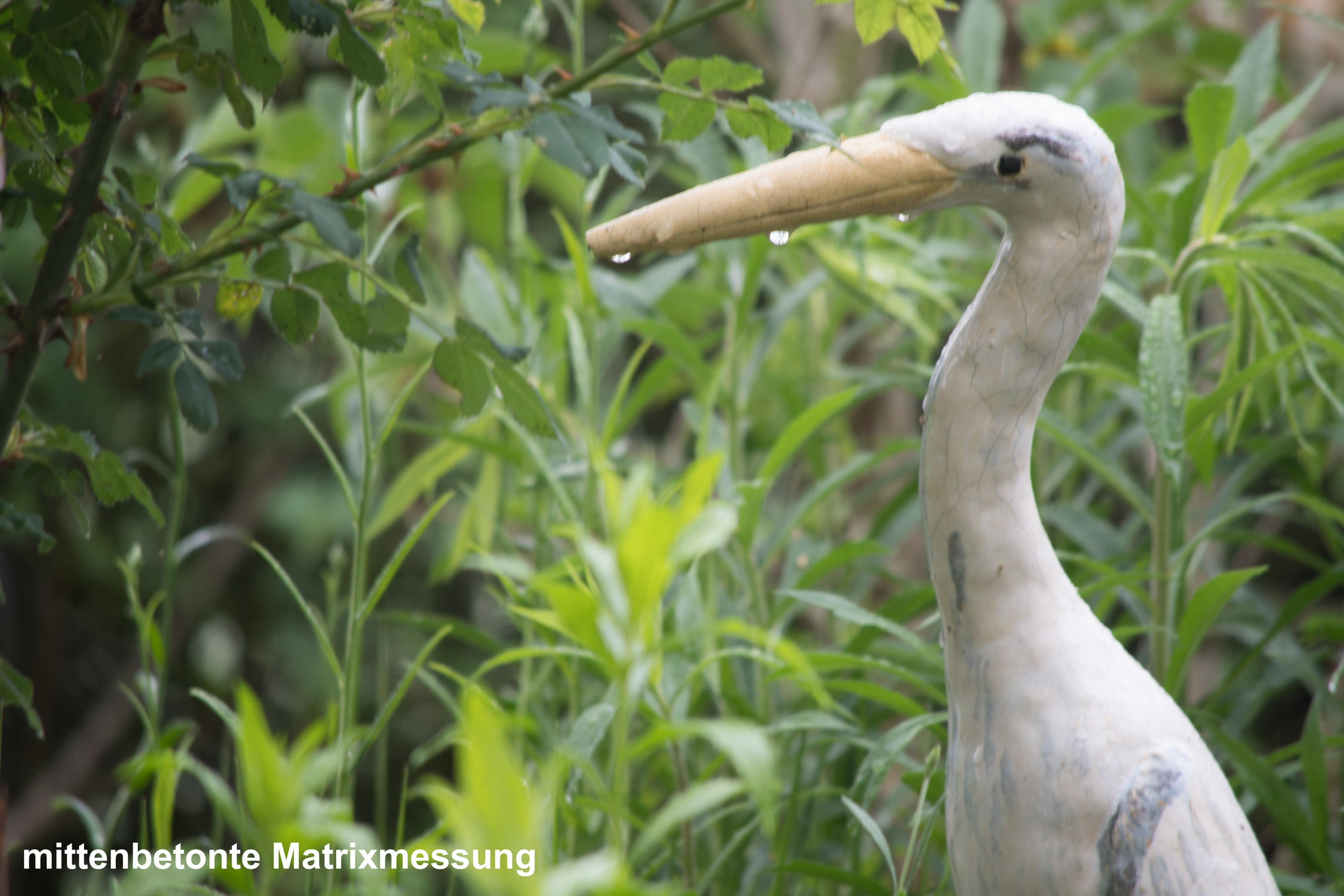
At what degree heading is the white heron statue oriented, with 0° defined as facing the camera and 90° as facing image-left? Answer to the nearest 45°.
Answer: approximately 90°

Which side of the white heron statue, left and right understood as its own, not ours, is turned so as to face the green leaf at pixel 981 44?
right

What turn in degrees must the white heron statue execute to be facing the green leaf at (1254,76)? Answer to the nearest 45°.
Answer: approximately 90° to its right
